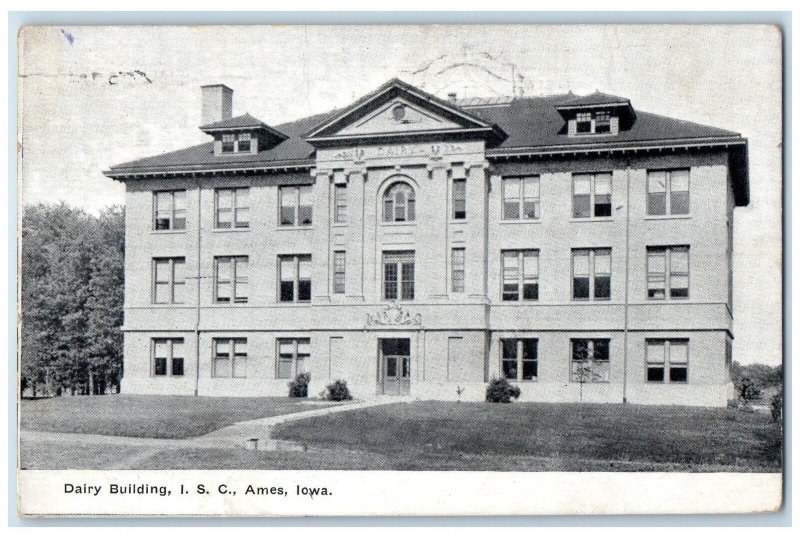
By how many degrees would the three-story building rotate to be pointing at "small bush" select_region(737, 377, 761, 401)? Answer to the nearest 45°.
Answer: approximately 45° to its left

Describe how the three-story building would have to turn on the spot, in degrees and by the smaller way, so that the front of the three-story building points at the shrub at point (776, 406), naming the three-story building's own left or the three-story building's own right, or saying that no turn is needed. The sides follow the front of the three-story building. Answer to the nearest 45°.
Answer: approximately 45° to the three-story building's own left

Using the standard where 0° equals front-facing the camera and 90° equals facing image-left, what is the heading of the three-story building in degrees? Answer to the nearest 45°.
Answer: approximately 0°
